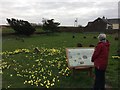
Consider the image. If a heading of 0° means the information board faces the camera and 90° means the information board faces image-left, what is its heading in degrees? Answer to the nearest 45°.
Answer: approximately 0°
